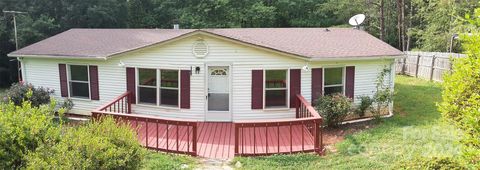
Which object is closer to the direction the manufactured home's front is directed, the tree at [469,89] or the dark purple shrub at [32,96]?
the tree

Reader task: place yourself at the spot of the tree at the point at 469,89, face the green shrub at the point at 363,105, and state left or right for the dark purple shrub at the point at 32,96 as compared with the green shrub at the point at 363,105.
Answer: left

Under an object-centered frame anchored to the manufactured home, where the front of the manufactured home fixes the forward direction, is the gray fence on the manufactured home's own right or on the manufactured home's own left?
on the manufactured home's own left

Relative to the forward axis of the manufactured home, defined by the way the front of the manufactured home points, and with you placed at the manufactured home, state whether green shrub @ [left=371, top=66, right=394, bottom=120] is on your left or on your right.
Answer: on your left

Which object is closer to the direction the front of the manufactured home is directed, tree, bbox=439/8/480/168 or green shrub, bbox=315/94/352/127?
the tree

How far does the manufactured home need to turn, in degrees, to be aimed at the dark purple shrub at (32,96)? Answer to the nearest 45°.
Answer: approximately 90° to its right

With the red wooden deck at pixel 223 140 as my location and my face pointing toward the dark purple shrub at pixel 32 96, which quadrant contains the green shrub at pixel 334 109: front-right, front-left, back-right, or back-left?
back-right

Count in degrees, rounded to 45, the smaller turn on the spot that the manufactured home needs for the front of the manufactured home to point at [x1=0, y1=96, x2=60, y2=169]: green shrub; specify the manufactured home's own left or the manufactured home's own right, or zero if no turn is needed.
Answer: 0° — it already faces it

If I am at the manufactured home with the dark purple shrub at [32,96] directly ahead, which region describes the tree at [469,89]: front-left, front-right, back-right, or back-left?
back-left

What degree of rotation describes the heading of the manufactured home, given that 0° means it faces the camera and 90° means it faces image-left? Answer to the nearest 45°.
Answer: approximately 0°
